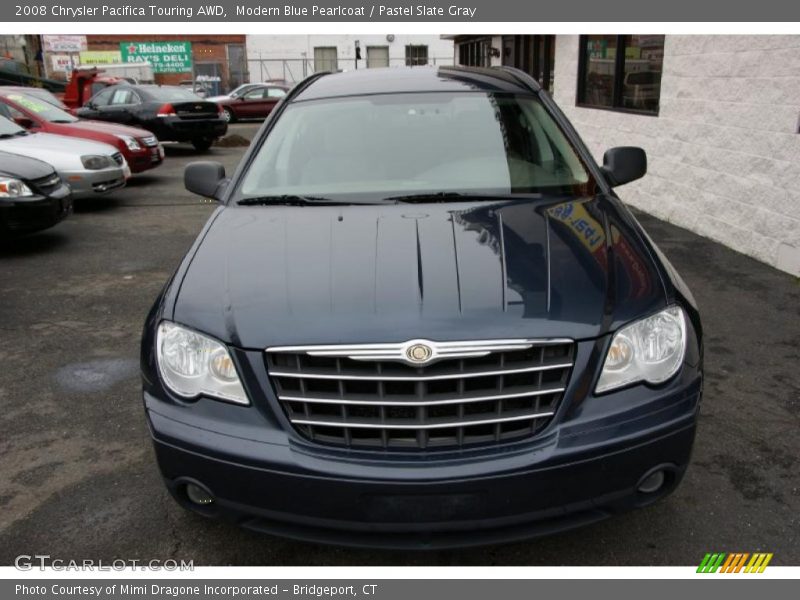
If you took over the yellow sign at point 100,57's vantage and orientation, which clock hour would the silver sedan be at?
The silver sedan is roughly at 12 o'clock from the yellow sign.

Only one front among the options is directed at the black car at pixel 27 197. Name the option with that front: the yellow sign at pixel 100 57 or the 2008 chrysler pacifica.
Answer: the yellow sign

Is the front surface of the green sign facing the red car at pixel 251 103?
yes

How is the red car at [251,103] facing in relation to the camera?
to the viewer's left

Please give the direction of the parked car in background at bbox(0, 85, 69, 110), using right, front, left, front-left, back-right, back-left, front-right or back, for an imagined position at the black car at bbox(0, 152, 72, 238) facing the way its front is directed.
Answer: back-left

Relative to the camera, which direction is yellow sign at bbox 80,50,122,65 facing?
toward the camera

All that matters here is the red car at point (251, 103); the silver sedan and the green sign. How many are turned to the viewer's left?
1

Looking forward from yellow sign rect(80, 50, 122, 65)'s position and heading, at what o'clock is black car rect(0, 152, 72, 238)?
The black car is roughly at 12 o'clock from the yellow sign.

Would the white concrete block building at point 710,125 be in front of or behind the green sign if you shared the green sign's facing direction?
in front

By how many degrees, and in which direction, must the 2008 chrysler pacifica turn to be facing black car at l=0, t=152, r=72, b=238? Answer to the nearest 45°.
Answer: approximately 135° to its right

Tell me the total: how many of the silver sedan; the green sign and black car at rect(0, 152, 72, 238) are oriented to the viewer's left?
0

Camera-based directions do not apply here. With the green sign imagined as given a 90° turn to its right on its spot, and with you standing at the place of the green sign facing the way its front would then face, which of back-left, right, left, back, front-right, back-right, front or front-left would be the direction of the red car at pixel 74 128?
left

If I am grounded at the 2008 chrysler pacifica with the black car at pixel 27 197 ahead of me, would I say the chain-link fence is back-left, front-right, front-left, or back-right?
front-right

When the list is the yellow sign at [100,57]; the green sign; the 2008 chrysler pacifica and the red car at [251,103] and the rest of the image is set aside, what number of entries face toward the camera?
3

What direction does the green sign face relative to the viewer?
toward the camera

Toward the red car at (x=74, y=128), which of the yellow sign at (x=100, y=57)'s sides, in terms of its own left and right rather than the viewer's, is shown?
front

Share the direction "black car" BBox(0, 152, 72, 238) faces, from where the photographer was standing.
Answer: facing the viewer and to the right of the viewer

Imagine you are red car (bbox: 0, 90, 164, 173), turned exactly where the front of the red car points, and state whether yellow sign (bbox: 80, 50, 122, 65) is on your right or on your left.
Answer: on your left

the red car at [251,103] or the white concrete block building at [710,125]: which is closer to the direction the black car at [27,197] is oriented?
the white concrete block building

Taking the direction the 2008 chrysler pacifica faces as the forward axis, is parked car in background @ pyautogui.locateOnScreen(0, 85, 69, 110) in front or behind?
behind

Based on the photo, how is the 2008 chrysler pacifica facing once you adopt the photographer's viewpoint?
facing the viewer
